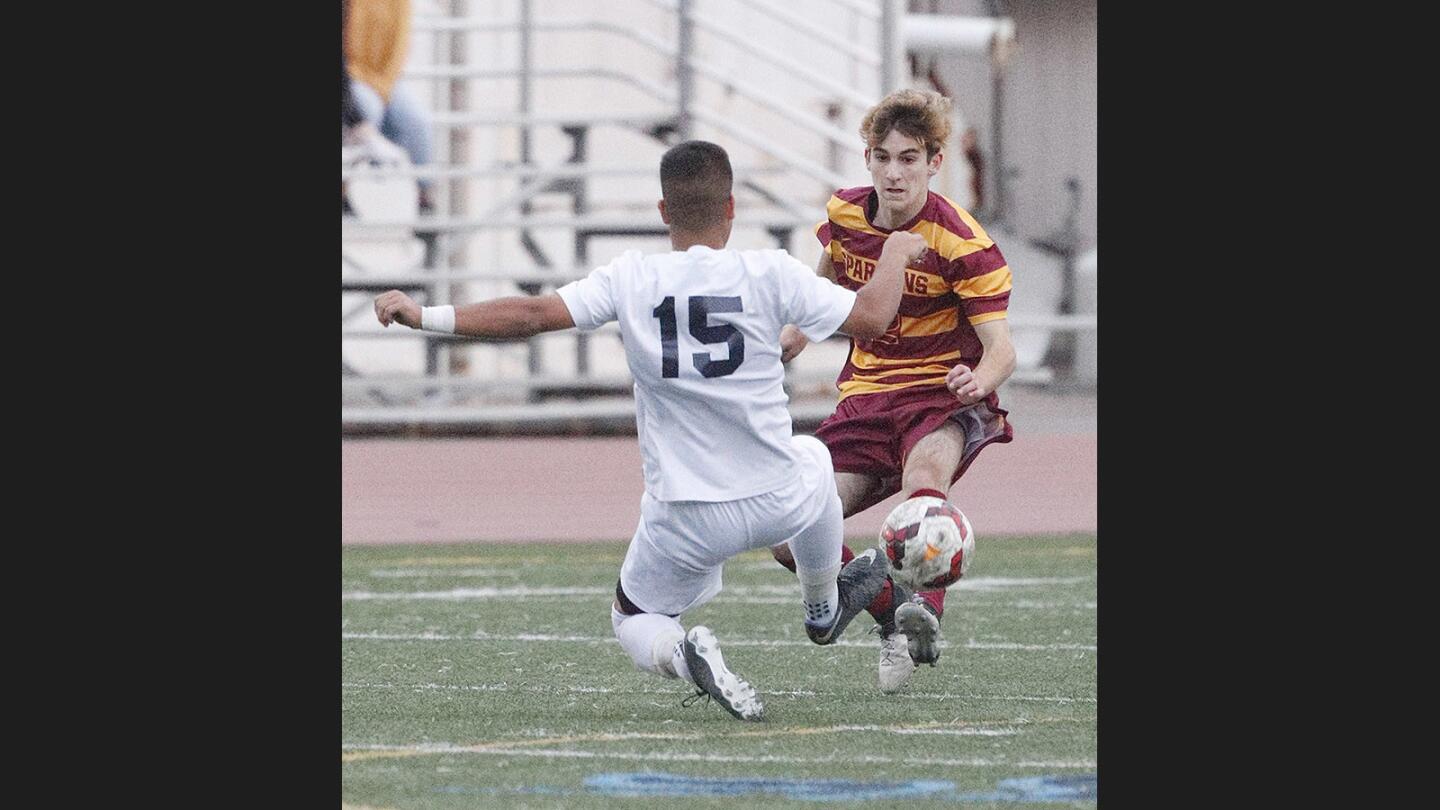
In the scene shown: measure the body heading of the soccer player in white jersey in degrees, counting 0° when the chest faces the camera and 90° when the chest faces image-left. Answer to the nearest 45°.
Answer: approximately 180°

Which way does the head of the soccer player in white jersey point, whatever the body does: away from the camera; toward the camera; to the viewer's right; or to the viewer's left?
away from the camera

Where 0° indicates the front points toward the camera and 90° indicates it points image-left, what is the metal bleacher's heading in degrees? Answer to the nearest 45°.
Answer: approximately 0°
